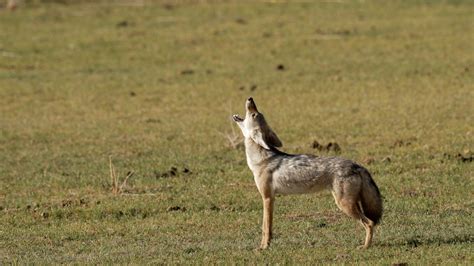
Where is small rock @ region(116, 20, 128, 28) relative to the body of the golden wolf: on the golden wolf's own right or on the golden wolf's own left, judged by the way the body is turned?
on the golden wolf's own right

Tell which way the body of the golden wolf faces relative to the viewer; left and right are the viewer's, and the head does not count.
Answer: facing to the left of the viewer
